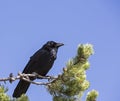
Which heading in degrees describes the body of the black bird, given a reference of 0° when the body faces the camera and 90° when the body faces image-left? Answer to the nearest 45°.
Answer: approximately 270°

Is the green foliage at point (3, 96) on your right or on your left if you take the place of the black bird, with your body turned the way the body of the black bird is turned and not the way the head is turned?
on your right
